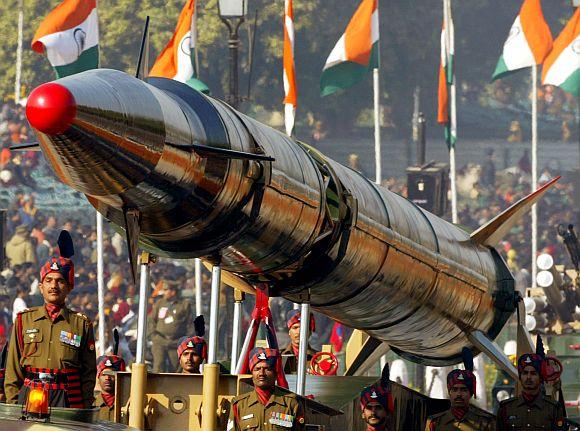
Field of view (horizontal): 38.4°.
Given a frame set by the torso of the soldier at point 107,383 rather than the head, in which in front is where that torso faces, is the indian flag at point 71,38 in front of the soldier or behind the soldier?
behind

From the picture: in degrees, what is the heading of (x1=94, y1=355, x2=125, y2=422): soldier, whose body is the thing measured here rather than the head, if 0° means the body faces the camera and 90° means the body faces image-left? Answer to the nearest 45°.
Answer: approximately 0°

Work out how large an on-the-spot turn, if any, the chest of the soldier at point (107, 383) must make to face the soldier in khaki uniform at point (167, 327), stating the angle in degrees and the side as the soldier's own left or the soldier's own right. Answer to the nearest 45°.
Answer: approximately 180°

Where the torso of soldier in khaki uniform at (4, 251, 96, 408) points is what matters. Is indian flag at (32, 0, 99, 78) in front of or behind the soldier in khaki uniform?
behind

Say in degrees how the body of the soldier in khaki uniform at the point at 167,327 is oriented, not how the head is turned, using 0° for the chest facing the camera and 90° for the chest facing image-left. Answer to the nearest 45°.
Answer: approximately 0°

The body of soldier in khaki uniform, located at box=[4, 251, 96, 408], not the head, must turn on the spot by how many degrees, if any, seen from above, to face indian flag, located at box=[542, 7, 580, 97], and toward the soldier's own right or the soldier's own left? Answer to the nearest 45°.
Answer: approximately 135° to the soldier's own left

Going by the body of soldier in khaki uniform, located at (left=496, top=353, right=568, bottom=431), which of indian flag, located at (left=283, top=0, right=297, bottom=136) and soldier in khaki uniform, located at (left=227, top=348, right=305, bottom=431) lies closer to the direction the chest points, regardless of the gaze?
the soldier in khaki uniform
